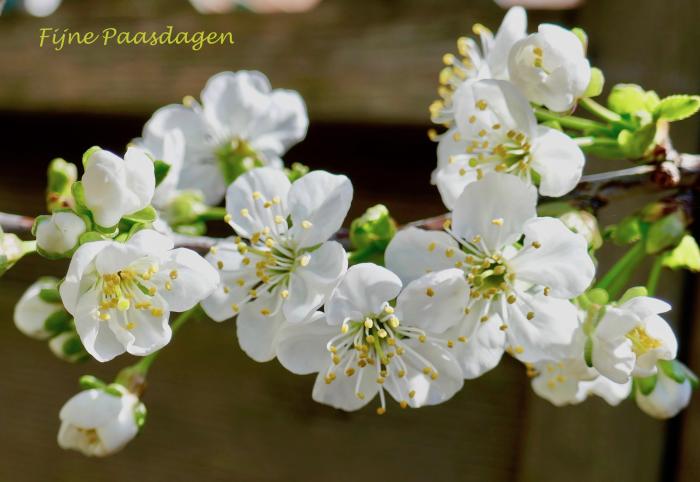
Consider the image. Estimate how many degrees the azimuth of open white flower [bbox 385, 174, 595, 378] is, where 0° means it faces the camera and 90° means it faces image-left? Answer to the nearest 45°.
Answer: approximately 0°
